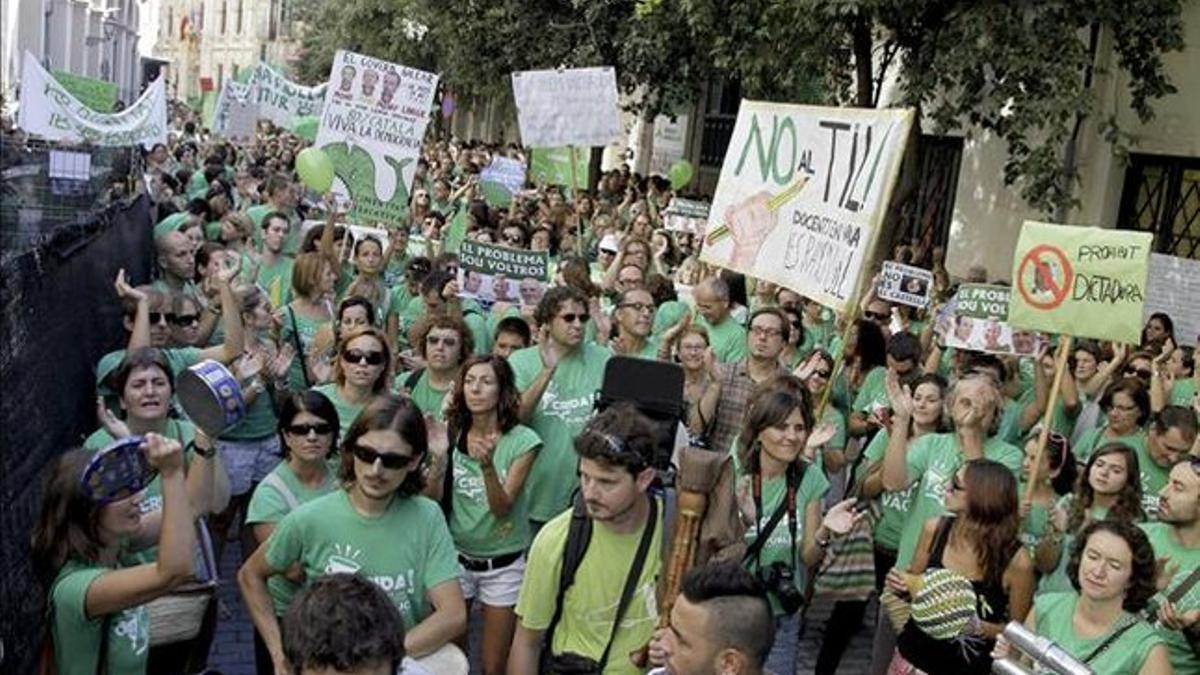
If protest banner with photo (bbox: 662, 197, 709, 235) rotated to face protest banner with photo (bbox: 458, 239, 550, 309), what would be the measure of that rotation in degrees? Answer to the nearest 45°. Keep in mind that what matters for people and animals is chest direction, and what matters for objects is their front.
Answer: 0° — it already faces it

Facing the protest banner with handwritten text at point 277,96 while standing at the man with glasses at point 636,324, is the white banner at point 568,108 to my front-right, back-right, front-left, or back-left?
front-right

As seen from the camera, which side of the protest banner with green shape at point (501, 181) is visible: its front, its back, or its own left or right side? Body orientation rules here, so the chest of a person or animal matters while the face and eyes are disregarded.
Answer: front

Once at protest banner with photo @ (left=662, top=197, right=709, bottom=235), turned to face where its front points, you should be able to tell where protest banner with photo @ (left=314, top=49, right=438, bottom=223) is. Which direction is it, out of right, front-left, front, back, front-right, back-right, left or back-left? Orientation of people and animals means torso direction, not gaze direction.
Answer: front-right

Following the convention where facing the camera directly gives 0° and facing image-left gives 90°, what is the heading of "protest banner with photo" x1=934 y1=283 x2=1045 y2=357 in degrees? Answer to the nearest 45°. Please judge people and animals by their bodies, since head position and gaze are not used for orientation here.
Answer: approximately 0°

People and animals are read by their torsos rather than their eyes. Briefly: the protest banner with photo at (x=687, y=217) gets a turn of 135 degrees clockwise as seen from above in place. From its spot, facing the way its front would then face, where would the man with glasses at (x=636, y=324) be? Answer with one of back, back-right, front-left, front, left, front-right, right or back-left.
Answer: back-left

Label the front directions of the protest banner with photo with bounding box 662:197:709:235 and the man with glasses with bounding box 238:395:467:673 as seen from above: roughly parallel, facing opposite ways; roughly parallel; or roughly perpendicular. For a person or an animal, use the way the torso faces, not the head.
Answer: roughly parallel

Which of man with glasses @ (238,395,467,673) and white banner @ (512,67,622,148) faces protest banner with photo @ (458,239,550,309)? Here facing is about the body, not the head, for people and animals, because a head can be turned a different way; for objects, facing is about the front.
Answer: the white banner

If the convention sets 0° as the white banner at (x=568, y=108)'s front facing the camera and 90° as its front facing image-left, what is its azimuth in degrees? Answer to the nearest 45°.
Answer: approximately 0°

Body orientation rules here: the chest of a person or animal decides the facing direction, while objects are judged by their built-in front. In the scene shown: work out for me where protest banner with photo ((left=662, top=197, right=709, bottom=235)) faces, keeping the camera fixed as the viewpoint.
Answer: facing the viewer

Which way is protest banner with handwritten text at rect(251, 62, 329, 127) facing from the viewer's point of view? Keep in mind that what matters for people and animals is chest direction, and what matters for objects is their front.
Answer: toward the camera

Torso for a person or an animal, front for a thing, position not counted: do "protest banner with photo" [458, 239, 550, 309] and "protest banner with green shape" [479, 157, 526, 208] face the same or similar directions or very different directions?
same or similar directions

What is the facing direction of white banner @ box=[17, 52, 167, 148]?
toward the camera

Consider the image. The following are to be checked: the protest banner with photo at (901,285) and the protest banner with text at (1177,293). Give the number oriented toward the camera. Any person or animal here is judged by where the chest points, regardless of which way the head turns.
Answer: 2

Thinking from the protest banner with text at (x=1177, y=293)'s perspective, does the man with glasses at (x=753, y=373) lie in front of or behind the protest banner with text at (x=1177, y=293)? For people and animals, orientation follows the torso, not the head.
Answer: in front

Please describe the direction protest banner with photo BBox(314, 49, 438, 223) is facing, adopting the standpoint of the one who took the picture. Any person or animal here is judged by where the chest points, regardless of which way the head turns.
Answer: facing the viewer

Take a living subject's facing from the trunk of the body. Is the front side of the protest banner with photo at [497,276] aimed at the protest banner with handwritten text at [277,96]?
no

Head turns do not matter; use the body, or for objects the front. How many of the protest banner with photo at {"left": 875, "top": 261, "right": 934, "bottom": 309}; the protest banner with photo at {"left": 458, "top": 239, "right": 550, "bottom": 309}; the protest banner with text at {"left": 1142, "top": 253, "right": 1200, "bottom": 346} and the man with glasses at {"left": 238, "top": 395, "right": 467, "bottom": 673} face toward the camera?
4
